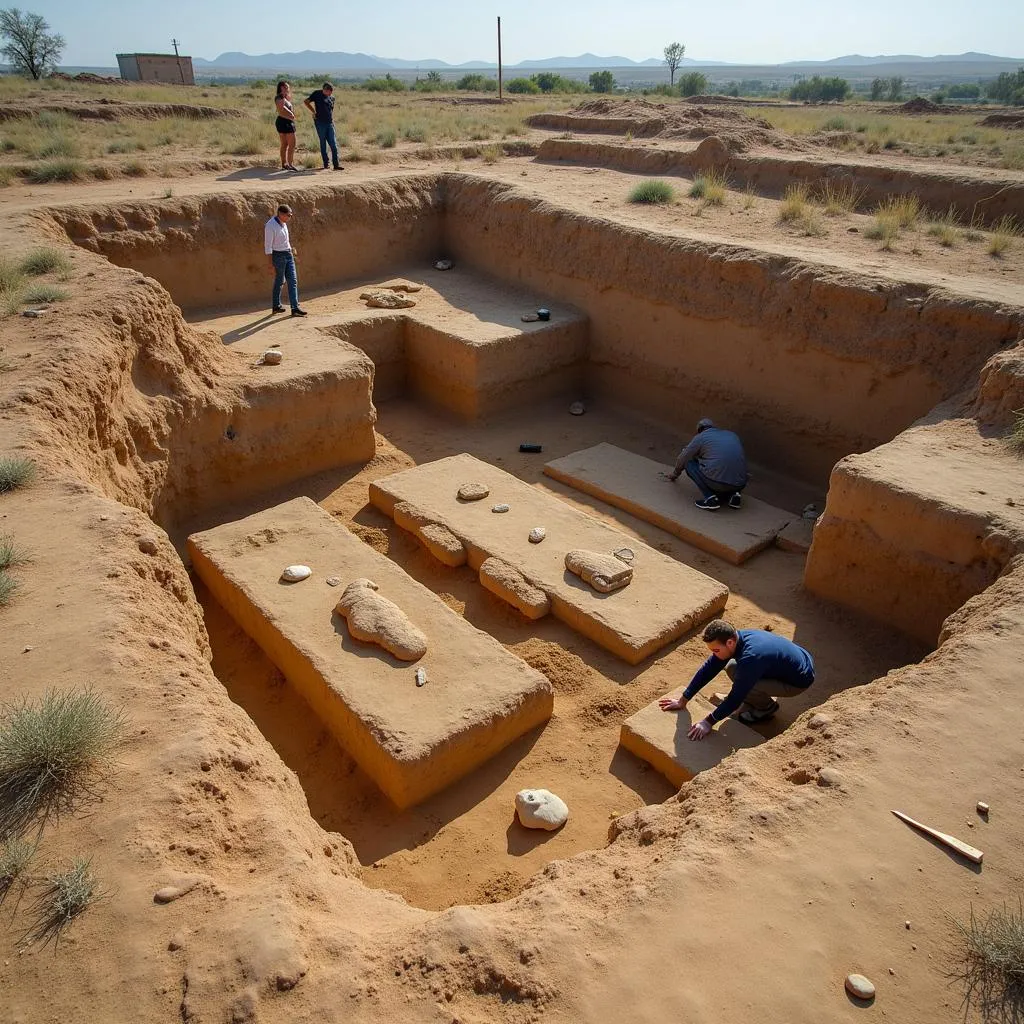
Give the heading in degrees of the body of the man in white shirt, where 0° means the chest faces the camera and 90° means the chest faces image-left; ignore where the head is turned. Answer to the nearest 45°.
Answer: approximately 315°

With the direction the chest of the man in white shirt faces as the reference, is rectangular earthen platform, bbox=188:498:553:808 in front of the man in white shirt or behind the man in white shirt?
in front

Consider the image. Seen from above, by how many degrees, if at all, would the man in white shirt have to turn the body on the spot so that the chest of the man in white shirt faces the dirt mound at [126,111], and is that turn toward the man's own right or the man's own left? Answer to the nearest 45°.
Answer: approximately 135° to the man's own left

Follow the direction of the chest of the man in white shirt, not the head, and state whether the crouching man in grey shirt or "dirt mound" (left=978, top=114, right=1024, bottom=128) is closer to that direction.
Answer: the crouching man in grey shirt

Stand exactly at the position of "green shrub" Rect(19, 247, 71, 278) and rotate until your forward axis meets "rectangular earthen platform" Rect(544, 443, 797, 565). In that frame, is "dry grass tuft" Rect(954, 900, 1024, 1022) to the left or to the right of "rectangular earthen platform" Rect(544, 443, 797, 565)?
right

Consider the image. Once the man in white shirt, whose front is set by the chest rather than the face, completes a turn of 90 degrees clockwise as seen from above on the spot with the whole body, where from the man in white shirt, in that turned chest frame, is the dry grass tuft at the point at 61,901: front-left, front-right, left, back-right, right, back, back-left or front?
front-left

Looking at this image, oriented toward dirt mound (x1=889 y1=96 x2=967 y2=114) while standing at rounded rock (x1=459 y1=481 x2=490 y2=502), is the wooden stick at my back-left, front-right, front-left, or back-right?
back-right

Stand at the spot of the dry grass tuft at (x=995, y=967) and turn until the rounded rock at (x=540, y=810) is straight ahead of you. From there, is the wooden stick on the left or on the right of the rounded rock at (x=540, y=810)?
right

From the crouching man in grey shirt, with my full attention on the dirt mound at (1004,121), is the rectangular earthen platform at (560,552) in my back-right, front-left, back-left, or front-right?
back-left

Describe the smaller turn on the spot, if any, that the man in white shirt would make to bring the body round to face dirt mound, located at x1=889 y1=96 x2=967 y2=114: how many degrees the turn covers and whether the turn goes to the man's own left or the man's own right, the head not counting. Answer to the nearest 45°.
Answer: approximately 90° to the man's own left

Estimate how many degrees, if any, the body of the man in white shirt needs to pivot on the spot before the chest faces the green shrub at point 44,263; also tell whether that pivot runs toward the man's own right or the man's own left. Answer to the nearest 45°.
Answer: approximately 90° to the man's own right

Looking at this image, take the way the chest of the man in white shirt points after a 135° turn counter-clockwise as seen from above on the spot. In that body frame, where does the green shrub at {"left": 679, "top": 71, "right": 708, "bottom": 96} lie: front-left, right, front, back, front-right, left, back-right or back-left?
front-right

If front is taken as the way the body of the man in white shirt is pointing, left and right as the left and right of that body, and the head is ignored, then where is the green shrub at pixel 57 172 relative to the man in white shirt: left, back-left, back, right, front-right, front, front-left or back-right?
back

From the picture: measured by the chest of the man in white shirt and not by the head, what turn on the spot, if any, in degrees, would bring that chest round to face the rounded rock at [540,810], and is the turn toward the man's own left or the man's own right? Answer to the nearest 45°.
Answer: approximately 45° to the man's own right

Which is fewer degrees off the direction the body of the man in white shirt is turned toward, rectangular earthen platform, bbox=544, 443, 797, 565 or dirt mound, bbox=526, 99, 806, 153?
the rectangular earthen platform

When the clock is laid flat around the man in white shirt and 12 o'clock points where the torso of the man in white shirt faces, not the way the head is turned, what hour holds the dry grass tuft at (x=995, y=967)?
The dry grass tuft is roughly at 1 o'clock from the man in white shirt.
